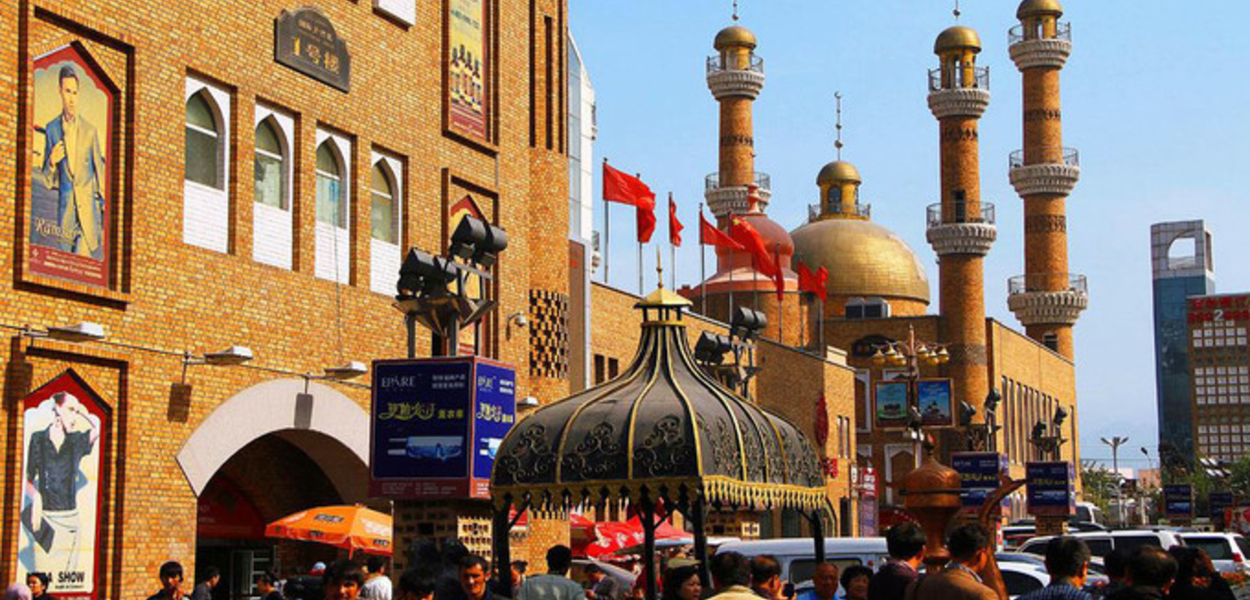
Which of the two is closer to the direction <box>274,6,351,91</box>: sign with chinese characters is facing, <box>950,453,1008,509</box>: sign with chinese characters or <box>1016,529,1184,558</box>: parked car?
the parked car

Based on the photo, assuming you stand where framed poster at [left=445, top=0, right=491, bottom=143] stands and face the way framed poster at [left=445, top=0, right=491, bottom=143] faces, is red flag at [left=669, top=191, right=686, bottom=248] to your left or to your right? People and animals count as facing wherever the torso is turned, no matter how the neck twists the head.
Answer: on your left

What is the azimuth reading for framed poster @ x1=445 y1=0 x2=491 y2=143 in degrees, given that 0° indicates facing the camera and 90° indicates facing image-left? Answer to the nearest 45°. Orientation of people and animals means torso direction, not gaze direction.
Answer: approximately 315°

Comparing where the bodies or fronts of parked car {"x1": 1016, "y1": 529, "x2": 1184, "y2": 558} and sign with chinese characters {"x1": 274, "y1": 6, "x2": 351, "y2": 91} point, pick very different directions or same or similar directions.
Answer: very different directions

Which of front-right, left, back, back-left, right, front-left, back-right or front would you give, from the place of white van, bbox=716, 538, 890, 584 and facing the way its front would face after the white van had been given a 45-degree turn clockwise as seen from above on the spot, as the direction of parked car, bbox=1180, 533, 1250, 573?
right

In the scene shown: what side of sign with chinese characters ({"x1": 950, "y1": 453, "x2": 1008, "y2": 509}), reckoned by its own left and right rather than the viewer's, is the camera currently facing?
front

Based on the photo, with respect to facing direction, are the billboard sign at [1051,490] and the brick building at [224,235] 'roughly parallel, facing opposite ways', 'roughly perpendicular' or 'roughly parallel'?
roughly perpendicular

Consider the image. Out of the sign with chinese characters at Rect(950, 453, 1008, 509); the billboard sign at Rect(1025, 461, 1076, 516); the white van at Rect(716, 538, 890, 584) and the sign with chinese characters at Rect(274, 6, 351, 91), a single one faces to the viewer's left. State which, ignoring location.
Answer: the white van

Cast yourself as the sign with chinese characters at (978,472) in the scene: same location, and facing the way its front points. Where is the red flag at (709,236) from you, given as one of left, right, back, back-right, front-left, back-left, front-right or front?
back-right

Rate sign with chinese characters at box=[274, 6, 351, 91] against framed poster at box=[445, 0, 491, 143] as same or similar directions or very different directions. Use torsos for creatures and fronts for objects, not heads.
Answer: same or similar directions

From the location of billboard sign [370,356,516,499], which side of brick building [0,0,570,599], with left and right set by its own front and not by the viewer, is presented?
front

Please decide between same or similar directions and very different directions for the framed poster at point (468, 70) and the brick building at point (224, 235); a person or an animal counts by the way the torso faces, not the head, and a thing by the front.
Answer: same or similar directions
